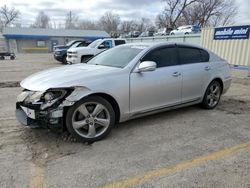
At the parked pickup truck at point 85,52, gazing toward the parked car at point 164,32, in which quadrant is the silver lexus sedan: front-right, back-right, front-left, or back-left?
back-right

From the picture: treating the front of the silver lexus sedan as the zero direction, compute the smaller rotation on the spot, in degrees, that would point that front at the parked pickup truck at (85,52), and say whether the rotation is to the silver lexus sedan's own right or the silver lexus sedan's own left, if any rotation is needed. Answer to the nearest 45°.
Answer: approximately 135° to the silver lexus sedan's own right

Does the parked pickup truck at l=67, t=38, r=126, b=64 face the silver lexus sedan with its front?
no

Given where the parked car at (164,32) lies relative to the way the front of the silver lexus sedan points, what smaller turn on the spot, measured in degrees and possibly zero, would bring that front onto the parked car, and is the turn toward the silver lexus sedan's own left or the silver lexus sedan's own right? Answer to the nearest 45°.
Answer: approximately 135° to the silver lexus sedan's own right

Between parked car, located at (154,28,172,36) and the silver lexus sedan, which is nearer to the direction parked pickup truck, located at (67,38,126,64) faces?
the silver lexus sedan

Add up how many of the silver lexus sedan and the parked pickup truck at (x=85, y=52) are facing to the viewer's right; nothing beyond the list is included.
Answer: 0

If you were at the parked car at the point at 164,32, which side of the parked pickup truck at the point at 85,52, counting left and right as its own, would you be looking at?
back

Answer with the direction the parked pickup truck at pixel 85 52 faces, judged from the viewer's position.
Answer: facing the viewer and to the left of the viewer

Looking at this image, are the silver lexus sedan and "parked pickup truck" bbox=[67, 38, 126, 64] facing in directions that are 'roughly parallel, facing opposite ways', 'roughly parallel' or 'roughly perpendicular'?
roughly parallel
